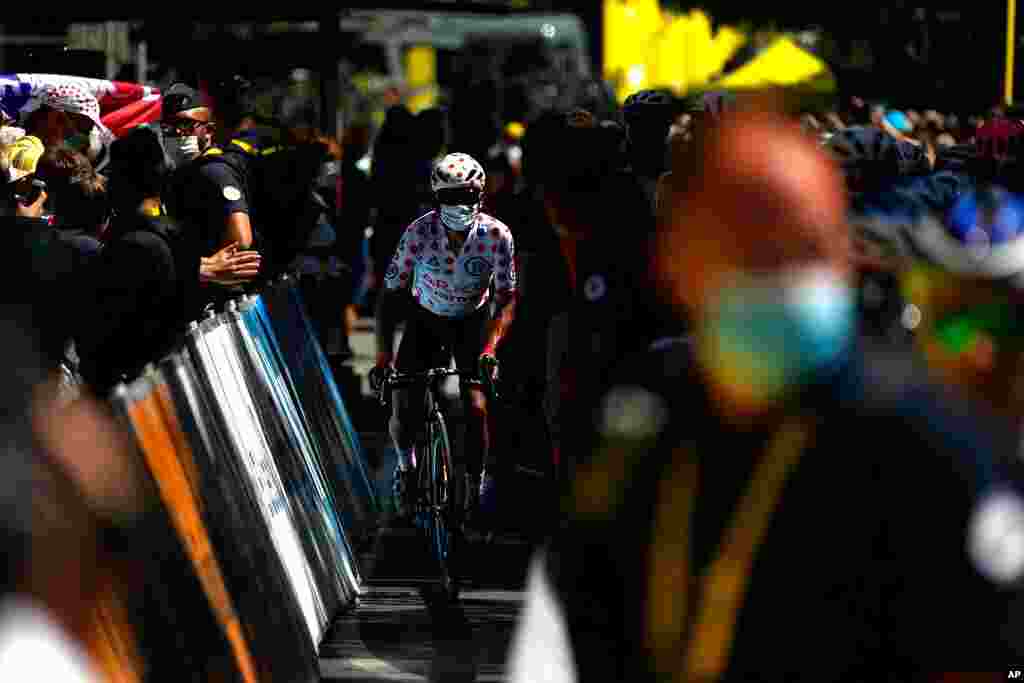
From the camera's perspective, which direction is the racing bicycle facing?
toward the camera

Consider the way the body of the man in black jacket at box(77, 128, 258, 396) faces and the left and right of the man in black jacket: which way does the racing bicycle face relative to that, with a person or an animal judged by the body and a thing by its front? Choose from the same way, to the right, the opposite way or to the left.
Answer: to the right

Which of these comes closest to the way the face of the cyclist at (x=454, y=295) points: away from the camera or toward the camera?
toward the camera

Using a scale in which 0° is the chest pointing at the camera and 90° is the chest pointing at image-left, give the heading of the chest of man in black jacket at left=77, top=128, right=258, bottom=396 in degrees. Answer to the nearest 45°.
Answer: approximately 270°

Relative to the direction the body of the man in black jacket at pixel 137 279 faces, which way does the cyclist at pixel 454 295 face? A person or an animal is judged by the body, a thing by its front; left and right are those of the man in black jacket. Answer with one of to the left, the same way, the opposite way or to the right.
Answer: to the right

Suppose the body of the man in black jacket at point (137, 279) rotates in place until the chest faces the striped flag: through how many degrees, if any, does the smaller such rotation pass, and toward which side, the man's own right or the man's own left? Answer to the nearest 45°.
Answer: approximately 90° to the man's own left

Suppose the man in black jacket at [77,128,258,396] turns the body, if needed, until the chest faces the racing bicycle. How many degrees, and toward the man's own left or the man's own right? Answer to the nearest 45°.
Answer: approximately 45° to the man's own left

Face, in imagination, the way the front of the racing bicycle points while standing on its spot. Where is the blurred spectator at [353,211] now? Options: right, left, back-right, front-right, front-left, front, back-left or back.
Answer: back

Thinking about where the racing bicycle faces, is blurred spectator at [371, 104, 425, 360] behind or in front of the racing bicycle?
behind

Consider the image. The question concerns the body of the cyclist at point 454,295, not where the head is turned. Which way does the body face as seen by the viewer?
toward the camera

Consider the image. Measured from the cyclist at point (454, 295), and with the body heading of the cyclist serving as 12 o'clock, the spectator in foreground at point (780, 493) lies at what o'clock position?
The spectator in foreground is roughly at 12 o'clock from the cyclist.

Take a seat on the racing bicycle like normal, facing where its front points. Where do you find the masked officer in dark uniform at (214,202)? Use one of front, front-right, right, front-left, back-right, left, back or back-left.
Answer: back-right

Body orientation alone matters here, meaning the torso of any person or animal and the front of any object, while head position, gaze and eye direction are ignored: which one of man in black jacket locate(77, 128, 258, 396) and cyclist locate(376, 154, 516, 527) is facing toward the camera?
the cyclist
